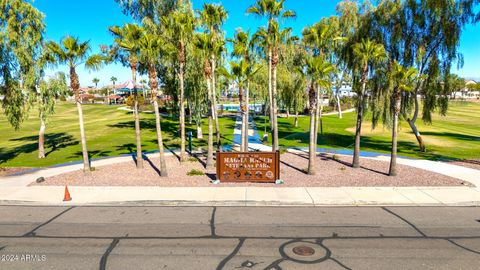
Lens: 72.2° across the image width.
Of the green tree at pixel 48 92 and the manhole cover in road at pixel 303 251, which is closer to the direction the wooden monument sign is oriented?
the manhole cover in road

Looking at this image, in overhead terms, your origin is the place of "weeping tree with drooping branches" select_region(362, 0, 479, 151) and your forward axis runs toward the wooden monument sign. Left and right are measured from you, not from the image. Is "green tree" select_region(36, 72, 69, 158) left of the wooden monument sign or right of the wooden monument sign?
right

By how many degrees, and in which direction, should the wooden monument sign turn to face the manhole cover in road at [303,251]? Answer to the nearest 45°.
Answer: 0° — it already faces it

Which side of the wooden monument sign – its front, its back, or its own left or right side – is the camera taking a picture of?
front

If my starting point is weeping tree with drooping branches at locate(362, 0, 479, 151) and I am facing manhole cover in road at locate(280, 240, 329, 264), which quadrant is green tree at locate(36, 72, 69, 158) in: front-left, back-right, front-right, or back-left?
front-right

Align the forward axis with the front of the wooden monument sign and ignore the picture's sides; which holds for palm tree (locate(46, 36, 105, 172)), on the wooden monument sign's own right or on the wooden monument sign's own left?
on the wooden monument sign's own right

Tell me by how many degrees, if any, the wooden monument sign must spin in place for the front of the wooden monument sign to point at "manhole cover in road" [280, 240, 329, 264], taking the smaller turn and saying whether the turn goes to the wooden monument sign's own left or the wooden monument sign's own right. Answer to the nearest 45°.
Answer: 0° — it already faces it

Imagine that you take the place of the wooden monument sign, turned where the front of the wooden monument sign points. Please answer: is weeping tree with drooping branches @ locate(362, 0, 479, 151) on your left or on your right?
on your left

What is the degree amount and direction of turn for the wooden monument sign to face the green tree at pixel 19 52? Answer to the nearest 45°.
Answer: approximately 90° to its right

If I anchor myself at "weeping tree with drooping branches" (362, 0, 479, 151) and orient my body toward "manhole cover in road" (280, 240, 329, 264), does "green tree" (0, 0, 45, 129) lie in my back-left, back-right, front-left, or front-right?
front-right

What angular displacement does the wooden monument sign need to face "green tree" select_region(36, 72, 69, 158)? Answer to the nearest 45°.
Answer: approximately 135° to its right
